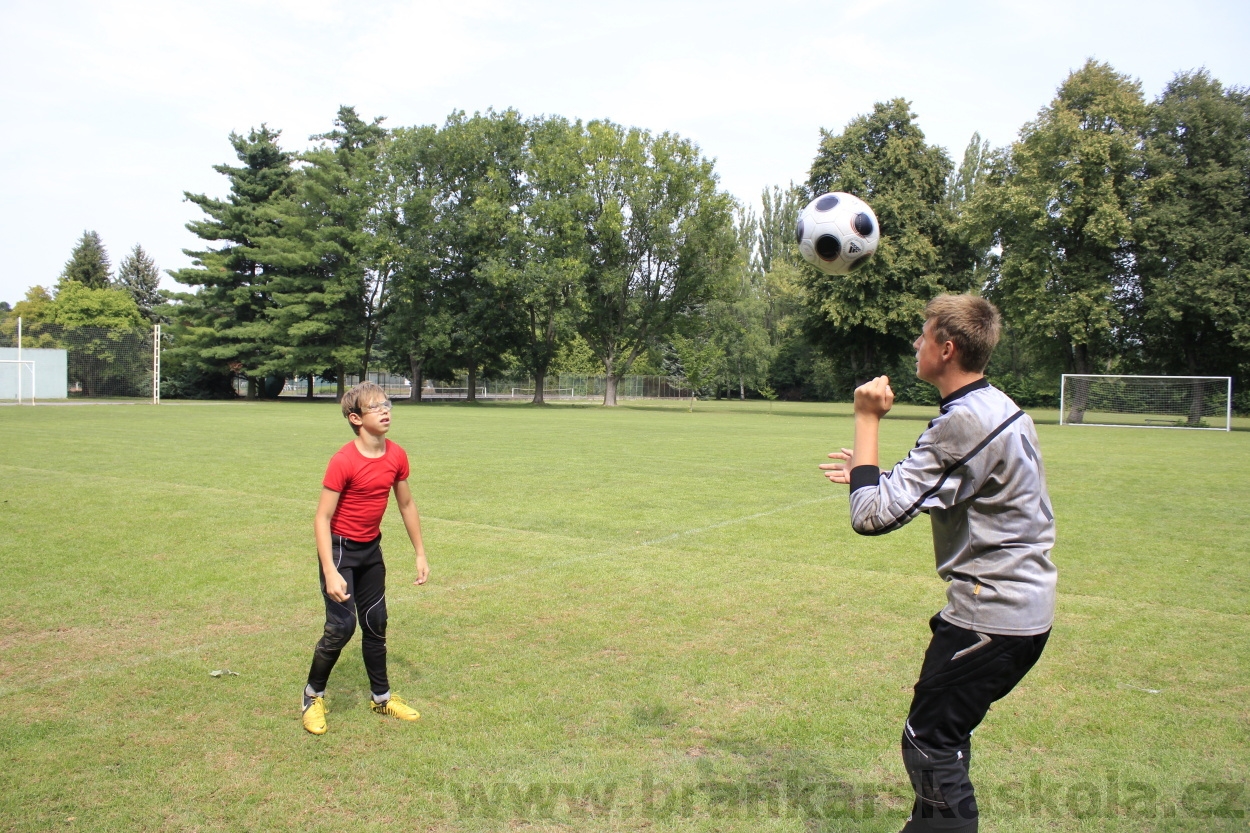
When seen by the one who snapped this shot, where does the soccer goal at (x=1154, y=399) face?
facing the viewer

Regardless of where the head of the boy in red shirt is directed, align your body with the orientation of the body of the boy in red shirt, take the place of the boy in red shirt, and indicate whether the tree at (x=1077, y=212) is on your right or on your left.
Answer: on your left

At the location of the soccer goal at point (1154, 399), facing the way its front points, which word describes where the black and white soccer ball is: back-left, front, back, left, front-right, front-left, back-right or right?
front

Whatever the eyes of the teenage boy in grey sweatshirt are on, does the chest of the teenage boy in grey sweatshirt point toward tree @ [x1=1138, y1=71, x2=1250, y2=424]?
no

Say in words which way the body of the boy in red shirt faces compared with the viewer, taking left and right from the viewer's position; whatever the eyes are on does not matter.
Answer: facing the viewer and to the right of the viewer

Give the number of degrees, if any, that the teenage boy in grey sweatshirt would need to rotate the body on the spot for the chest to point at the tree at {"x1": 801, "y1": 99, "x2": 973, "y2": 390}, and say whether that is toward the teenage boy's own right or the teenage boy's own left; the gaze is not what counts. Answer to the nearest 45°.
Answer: approximately 45° to the teenage boy's own right

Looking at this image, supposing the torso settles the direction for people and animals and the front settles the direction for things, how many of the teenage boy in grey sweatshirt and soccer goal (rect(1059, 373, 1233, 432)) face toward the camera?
1

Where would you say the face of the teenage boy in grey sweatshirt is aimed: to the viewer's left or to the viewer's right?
to the viewer's left

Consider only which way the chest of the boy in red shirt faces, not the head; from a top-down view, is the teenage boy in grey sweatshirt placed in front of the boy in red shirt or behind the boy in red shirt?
in front

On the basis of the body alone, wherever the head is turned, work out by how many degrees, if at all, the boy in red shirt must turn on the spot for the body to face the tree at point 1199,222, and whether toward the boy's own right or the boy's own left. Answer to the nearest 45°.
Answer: approximately 90° to the boy's own left

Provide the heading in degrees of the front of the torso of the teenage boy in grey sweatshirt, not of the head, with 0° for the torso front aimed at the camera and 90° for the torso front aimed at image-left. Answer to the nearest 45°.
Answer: approximately 135°

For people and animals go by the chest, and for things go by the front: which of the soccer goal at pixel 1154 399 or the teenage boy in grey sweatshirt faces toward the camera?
the soccer goal

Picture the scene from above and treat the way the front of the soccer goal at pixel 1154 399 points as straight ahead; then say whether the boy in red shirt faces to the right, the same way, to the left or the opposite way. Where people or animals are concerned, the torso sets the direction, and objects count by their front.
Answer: to the left

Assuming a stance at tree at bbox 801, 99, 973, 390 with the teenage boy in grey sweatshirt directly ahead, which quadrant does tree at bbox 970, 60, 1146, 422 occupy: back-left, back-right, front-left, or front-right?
front-left
